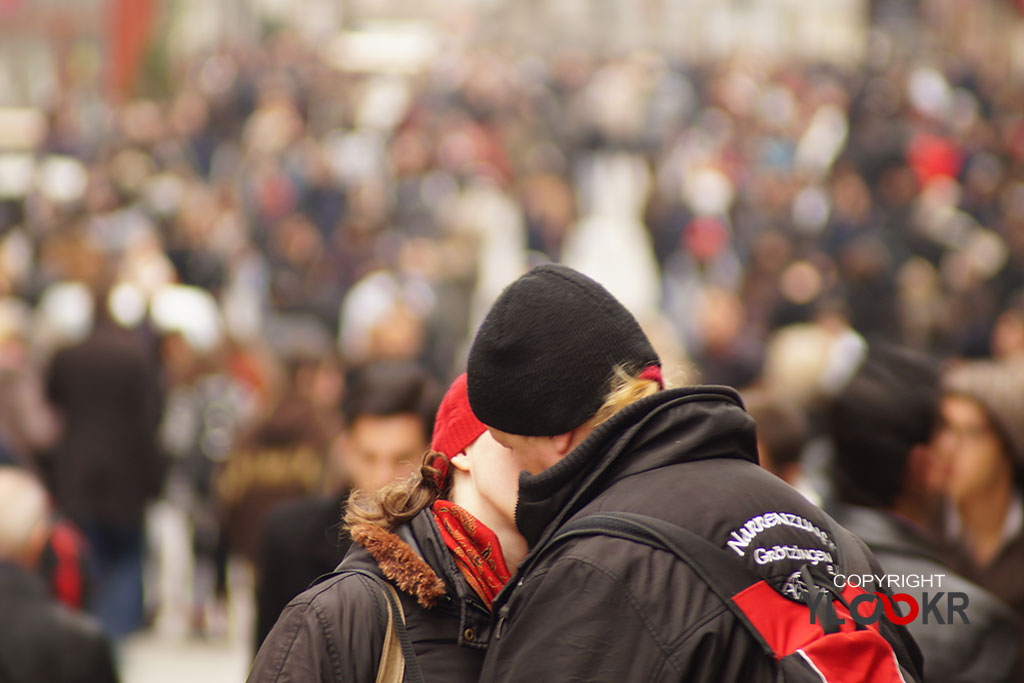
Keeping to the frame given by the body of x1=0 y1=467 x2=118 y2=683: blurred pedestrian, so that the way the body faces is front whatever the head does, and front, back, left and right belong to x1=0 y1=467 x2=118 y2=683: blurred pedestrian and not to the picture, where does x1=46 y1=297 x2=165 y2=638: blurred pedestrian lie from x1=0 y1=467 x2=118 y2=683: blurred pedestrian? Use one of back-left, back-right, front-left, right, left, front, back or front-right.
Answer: front

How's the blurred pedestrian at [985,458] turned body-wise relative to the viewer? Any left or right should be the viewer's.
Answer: facing the viewer and to the left of the viewer

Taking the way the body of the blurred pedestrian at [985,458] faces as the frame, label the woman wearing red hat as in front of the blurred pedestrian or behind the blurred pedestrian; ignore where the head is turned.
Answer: in front

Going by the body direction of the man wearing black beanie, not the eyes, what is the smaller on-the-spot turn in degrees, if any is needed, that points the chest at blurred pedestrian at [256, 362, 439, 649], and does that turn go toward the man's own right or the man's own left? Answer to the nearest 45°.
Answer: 0° — they already face them

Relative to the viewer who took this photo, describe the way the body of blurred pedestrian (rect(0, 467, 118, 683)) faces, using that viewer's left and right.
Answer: facing away from the viewer

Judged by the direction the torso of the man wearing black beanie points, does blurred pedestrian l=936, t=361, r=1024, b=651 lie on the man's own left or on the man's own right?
on the man's own right

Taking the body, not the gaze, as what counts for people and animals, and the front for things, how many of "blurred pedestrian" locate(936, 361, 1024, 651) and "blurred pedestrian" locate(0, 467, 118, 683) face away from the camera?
1

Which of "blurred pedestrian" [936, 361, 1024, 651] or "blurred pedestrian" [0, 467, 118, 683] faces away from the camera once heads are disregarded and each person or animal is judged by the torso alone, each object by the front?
"blurred pedestrian" [0, 467, 118, 683]

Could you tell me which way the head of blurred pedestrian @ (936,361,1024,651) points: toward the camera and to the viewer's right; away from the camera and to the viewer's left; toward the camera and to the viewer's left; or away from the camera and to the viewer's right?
toward the camera and to the viewer's left

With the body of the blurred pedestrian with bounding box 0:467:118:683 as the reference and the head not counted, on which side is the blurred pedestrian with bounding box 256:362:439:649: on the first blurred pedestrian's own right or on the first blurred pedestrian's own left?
on the first blurred pedestrian's own right

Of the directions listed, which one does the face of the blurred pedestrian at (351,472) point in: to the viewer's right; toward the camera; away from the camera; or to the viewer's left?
toward the camera
